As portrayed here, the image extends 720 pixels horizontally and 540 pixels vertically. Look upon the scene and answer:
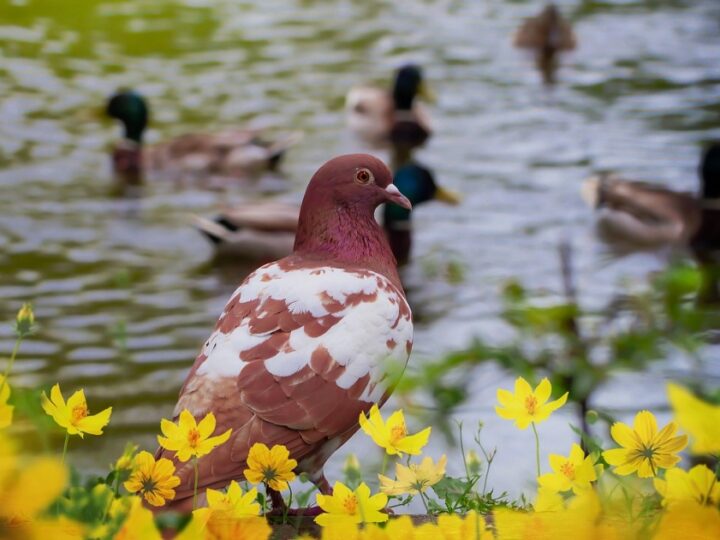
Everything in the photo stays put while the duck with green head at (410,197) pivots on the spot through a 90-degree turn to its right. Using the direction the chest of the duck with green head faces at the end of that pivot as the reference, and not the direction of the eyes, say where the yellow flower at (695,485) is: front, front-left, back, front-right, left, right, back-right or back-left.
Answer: front

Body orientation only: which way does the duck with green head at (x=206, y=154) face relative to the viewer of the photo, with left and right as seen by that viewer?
facing to the left of the viewer

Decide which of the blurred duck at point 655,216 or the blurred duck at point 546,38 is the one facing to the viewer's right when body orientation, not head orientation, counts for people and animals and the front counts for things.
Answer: the blurred duck at point 655,216

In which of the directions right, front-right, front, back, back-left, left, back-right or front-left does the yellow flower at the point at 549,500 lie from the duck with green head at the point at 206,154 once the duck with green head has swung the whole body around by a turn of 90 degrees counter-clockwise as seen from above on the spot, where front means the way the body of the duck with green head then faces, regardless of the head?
front

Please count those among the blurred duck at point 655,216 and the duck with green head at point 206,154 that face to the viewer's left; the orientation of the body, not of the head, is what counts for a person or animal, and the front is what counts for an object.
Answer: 1

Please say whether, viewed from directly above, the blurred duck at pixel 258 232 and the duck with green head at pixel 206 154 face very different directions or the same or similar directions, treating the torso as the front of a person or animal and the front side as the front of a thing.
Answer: very different directions

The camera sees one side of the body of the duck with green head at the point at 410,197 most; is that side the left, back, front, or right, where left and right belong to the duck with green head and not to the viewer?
right

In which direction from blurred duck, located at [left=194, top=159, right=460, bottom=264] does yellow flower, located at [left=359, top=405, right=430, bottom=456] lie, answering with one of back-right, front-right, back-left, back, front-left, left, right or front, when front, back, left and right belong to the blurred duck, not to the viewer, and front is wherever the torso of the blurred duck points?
right

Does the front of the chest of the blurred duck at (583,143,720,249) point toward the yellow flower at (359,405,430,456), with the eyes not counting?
no

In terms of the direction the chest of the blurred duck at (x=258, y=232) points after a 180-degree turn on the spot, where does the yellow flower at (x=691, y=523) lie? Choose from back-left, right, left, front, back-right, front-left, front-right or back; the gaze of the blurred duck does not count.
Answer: left

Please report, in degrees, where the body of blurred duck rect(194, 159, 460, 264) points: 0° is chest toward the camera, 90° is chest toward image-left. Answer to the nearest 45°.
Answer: approximately 270°

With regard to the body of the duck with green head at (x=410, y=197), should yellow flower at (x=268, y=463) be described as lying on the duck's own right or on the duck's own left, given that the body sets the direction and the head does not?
on the duck's own right

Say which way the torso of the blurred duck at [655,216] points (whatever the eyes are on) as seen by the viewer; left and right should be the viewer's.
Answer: facing to the right of the viewer
